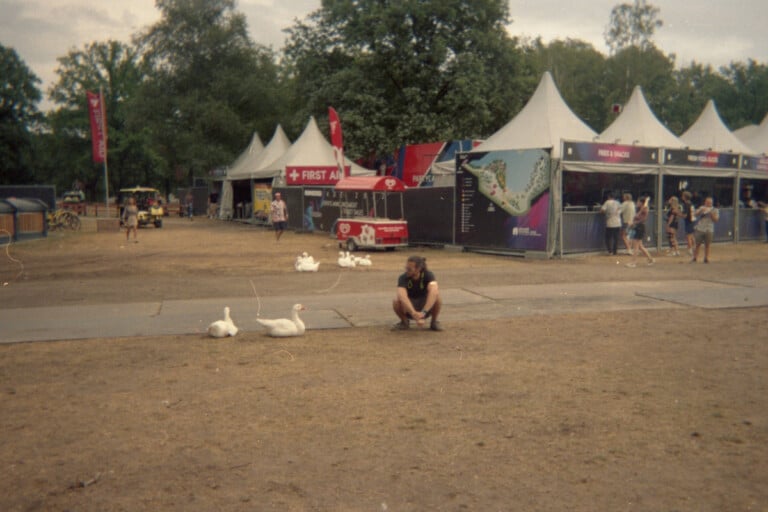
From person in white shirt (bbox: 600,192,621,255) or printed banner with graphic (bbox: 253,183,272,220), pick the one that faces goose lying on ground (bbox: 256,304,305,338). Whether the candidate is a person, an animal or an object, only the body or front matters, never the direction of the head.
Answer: the printed banner with graphic

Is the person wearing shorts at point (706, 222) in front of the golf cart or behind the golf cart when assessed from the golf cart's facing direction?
in front

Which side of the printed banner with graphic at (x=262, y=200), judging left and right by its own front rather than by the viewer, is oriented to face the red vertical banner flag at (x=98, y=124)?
right

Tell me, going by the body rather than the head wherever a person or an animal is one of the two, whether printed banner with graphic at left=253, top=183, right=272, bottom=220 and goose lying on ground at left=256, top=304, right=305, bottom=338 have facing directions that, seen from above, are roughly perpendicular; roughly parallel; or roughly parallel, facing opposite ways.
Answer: roughly perpendicular

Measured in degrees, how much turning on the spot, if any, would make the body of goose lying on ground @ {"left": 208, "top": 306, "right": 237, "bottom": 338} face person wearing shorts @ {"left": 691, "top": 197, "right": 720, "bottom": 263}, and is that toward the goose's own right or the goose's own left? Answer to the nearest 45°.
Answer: approximately 45° to the goose's own left

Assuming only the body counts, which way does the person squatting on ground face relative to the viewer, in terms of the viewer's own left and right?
facing the viewer

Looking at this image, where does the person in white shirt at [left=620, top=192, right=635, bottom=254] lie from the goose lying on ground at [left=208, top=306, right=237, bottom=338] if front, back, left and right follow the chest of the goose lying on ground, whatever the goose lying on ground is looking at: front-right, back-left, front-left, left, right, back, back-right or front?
front-left

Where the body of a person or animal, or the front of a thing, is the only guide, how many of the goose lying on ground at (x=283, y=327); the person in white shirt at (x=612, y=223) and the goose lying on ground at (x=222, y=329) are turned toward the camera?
0

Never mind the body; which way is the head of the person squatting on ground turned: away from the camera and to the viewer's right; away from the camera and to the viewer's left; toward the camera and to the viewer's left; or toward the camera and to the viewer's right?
toward the camera and to the viewer's left
